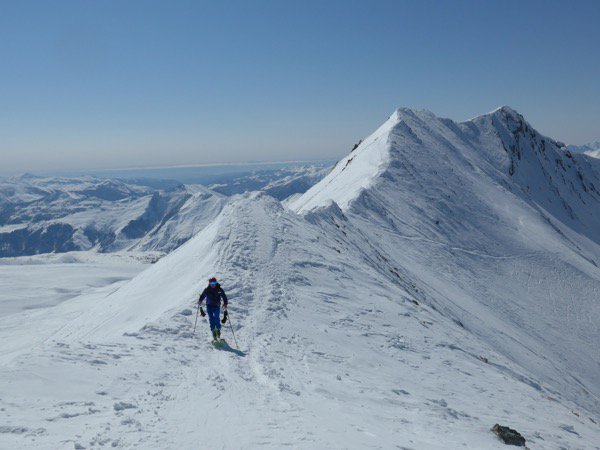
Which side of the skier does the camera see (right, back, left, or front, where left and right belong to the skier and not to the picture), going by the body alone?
front

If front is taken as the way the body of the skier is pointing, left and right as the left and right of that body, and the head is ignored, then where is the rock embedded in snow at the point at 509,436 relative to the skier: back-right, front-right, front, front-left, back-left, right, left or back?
front-left
